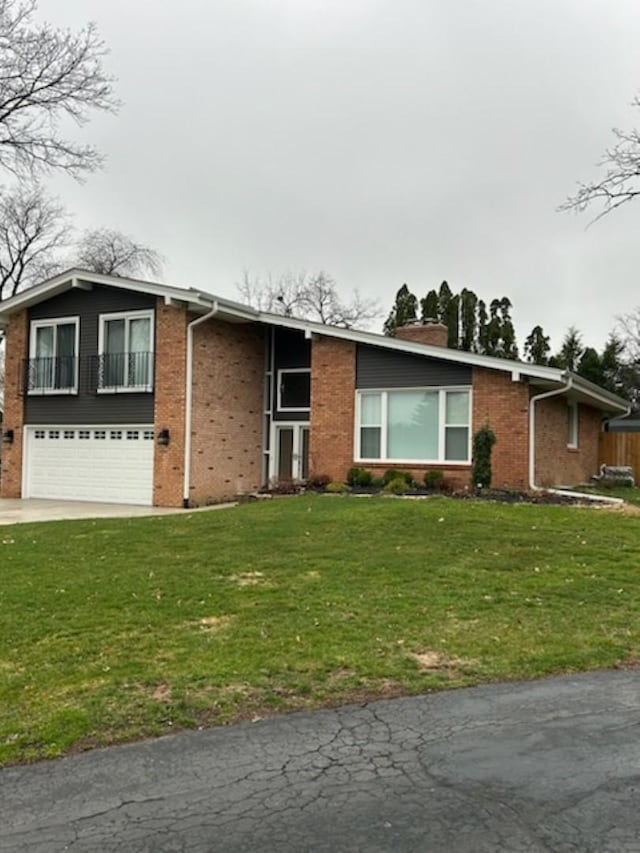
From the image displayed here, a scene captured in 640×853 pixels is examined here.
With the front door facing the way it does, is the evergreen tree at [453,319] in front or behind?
behind

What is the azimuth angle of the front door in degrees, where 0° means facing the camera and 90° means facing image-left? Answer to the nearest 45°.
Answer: approximately 0°

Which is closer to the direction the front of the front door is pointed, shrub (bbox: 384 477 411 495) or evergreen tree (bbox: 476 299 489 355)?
the shrub

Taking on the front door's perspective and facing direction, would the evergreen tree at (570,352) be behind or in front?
behind

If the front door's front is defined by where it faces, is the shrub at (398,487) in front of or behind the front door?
in front

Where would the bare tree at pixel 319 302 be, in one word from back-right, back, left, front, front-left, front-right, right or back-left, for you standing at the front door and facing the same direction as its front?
back

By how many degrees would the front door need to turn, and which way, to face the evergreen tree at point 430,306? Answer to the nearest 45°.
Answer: approximately 180°

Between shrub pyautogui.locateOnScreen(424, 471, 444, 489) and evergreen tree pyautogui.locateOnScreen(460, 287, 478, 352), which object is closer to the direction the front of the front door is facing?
the shrub

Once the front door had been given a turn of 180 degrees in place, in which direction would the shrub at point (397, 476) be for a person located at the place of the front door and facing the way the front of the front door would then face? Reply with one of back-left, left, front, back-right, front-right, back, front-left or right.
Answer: back-right

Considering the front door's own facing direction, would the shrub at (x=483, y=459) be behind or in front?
in front

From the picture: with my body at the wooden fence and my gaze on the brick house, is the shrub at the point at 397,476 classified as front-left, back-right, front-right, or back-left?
front-left

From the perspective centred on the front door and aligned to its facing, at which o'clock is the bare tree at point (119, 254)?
The bare tree is roughly at 5 o'clock from the front door.

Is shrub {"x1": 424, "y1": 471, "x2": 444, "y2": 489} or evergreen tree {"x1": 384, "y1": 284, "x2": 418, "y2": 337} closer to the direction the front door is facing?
the shrub

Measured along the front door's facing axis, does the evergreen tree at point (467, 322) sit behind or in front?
behind

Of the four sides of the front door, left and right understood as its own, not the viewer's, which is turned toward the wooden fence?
left
